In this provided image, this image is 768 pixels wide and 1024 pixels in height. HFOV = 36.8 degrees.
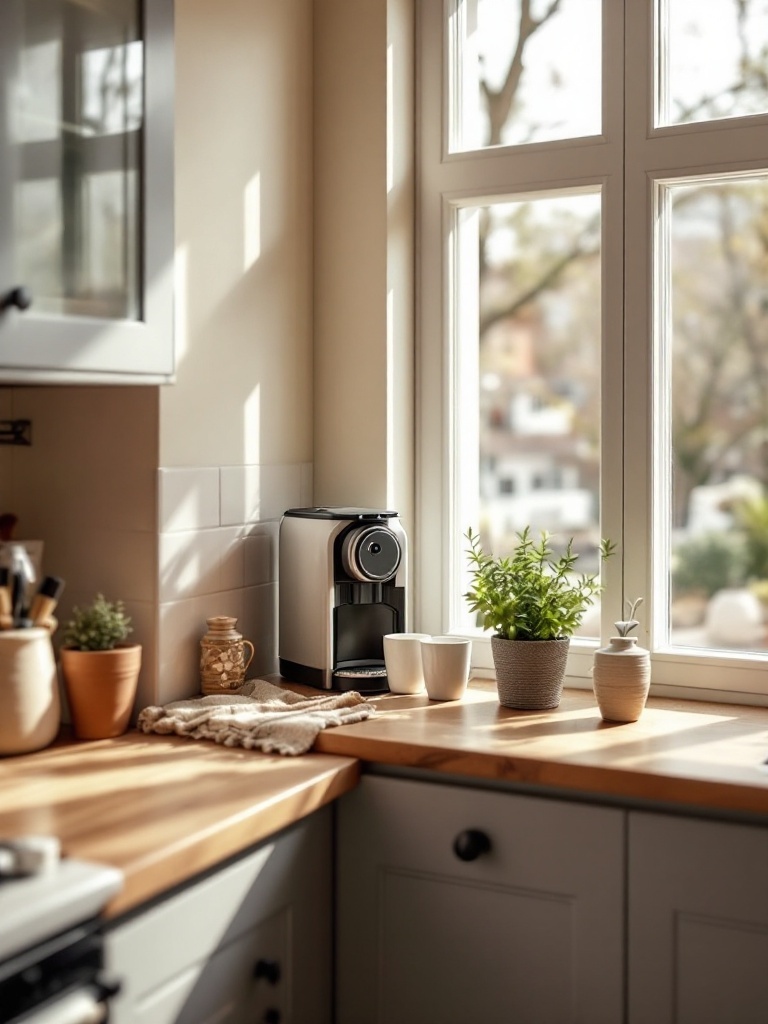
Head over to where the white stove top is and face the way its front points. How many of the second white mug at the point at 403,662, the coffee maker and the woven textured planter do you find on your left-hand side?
3

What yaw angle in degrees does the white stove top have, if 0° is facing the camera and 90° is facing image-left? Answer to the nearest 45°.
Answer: approximately 315°

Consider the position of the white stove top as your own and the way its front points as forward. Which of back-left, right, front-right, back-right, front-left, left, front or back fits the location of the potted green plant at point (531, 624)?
left

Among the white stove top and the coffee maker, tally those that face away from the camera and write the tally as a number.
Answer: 0

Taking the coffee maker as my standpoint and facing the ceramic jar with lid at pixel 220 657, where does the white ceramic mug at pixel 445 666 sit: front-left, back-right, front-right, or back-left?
back-left

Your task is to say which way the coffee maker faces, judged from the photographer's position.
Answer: facing the viewer and to the right of the viewer

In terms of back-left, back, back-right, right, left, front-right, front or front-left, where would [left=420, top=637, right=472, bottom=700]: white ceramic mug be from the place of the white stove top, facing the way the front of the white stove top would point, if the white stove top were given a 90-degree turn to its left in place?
front

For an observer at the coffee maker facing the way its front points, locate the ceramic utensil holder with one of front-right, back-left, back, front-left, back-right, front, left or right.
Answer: right

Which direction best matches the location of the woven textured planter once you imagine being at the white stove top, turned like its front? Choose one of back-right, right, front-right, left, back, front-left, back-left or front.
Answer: left

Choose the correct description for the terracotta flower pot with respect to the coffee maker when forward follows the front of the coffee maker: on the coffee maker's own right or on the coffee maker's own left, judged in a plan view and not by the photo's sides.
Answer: on the coffee maker's own right

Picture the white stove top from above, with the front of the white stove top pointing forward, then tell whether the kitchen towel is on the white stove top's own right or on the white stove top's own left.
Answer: on the white stove top's own left
